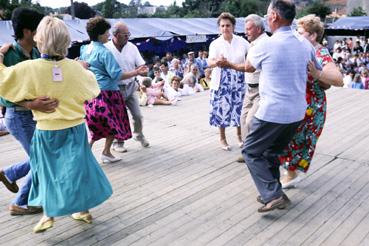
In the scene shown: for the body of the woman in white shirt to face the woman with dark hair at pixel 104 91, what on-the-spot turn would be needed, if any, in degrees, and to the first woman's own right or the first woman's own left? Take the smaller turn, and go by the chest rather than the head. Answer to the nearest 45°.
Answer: approximately 45° to the first woman's own right

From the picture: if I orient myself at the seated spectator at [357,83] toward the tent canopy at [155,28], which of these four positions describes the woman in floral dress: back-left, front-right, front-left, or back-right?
back-left

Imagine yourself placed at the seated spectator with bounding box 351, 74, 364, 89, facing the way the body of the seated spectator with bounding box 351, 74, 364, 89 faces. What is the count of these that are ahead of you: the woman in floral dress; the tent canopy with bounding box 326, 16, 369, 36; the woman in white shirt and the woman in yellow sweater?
3

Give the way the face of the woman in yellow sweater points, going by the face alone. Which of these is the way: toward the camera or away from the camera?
away from the camera

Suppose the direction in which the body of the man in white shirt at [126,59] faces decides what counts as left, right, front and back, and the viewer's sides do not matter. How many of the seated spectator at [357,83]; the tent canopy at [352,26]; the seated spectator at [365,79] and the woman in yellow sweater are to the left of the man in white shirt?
3

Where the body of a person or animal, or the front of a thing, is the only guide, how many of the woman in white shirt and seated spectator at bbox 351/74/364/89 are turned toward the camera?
2

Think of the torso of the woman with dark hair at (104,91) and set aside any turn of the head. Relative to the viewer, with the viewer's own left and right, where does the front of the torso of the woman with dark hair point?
facing away from the viewer and to the right of the viewer

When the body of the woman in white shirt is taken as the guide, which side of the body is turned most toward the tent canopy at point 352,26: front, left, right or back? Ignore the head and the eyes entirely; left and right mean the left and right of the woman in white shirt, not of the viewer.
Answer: back

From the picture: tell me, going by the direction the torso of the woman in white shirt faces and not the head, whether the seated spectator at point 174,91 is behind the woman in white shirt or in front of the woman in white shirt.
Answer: behind

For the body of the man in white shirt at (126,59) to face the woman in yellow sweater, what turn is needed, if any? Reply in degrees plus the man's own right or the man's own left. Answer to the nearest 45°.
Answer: approximately 45° to the man's own right
